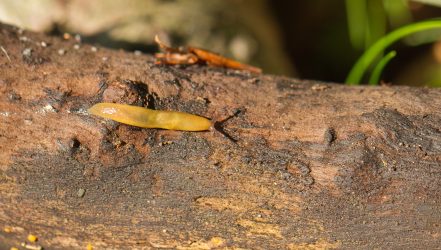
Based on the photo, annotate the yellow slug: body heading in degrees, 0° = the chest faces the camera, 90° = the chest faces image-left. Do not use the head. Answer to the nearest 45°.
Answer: approximately 270°

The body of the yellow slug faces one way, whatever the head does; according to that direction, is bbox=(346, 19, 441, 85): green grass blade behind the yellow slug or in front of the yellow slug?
in front
